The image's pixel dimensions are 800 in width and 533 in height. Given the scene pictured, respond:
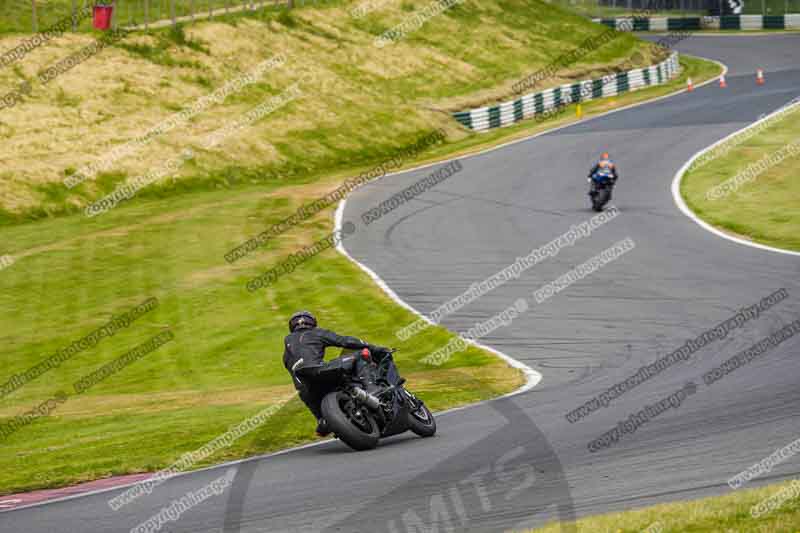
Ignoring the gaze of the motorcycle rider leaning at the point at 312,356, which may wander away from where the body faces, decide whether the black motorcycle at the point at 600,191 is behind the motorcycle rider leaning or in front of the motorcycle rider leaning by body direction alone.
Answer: in front

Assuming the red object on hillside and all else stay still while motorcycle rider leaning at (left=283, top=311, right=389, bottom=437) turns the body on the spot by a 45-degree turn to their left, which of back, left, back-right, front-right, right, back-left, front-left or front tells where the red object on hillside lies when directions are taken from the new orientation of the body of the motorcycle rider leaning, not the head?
front

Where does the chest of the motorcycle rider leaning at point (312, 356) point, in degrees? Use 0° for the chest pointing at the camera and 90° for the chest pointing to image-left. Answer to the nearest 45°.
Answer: approximately 225°
